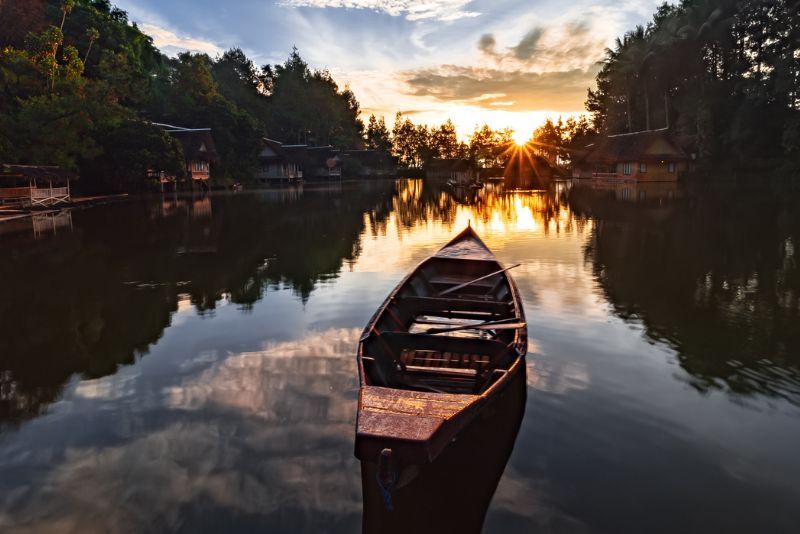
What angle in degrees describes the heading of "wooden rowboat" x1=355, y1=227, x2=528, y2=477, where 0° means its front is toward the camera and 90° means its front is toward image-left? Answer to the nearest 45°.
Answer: approximately 180°
